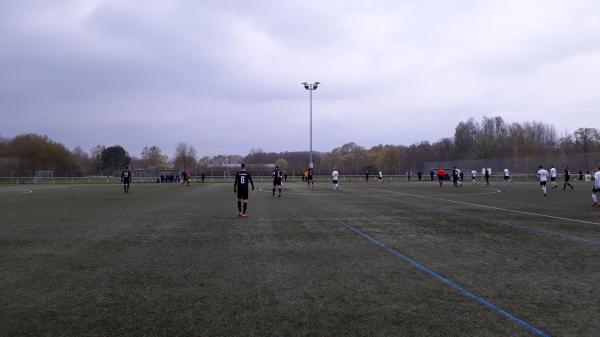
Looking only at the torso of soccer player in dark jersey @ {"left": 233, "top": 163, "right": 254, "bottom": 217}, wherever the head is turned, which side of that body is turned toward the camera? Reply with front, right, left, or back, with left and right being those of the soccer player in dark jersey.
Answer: back
